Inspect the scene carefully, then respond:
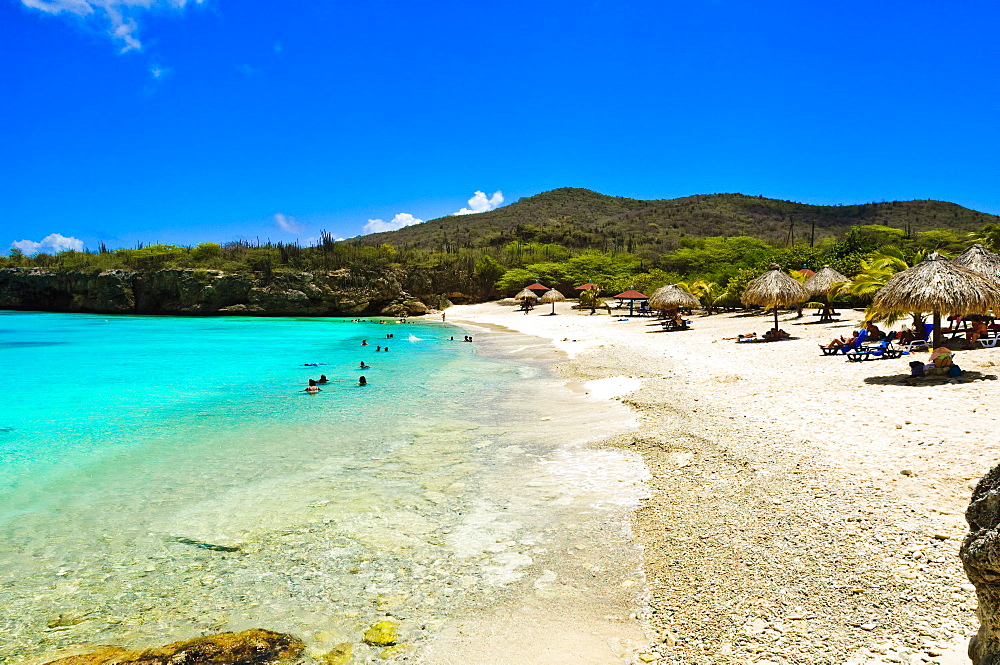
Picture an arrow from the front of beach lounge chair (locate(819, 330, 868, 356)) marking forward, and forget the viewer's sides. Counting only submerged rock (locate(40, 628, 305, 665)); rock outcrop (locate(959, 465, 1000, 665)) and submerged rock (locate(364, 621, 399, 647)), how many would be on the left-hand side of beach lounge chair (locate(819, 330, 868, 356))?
3

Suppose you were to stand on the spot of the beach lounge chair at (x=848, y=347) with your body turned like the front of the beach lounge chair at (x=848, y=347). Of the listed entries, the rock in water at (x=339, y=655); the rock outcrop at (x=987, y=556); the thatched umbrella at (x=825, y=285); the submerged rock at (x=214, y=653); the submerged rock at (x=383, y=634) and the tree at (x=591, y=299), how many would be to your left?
4

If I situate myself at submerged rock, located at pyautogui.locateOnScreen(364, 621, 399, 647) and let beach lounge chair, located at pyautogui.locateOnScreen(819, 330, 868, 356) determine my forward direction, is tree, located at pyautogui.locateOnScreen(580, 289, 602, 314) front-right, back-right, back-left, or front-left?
front-left

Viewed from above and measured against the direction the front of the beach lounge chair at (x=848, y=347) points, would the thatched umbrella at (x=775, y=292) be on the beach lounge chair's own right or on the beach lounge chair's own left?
on the beach lounge chair's own right

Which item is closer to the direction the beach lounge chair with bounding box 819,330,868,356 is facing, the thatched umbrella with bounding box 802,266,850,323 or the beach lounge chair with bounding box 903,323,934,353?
the thatched umbrella

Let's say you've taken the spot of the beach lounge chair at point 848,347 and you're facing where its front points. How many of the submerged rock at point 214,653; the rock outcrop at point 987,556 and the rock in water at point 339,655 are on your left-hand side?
3

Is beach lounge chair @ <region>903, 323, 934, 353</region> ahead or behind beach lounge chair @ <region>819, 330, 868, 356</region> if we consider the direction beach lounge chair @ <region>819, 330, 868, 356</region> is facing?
behind

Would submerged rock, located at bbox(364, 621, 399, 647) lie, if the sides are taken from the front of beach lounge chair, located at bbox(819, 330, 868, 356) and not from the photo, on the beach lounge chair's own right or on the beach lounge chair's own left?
on the beach lounge chair's own left

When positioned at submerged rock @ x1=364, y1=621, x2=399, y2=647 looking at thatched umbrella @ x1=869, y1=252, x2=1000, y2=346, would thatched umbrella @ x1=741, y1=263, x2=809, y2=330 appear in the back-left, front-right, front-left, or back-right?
front-left

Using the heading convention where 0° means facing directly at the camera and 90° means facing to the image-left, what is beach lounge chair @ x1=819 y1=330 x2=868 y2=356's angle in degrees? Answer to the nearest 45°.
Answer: approximately 90°

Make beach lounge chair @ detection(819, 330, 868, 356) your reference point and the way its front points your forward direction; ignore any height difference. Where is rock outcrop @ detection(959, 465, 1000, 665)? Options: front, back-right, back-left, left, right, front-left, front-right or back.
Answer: left

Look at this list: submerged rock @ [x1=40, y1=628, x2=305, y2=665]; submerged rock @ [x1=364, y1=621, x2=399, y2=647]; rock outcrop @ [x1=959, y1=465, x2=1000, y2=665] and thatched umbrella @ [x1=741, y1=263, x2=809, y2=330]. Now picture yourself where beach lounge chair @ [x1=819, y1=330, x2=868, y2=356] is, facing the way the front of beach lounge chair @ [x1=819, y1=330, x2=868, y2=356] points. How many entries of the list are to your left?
3

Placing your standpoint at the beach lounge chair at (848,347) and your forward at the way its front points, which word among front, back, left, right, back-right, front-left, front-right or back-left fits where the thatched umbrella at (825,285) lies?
right

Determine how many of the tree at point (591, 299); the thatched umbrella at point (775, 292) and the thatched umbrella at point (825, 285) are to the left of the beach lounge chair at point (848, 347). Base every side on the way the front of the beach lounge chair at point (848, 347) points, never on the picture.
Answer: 0

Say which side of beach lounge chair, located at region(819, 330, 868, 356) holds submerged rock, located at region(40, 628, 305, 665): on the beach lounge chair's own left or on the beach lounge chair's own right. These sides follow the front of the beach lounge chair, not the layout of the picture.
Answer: on the beach lounge chair's own left
